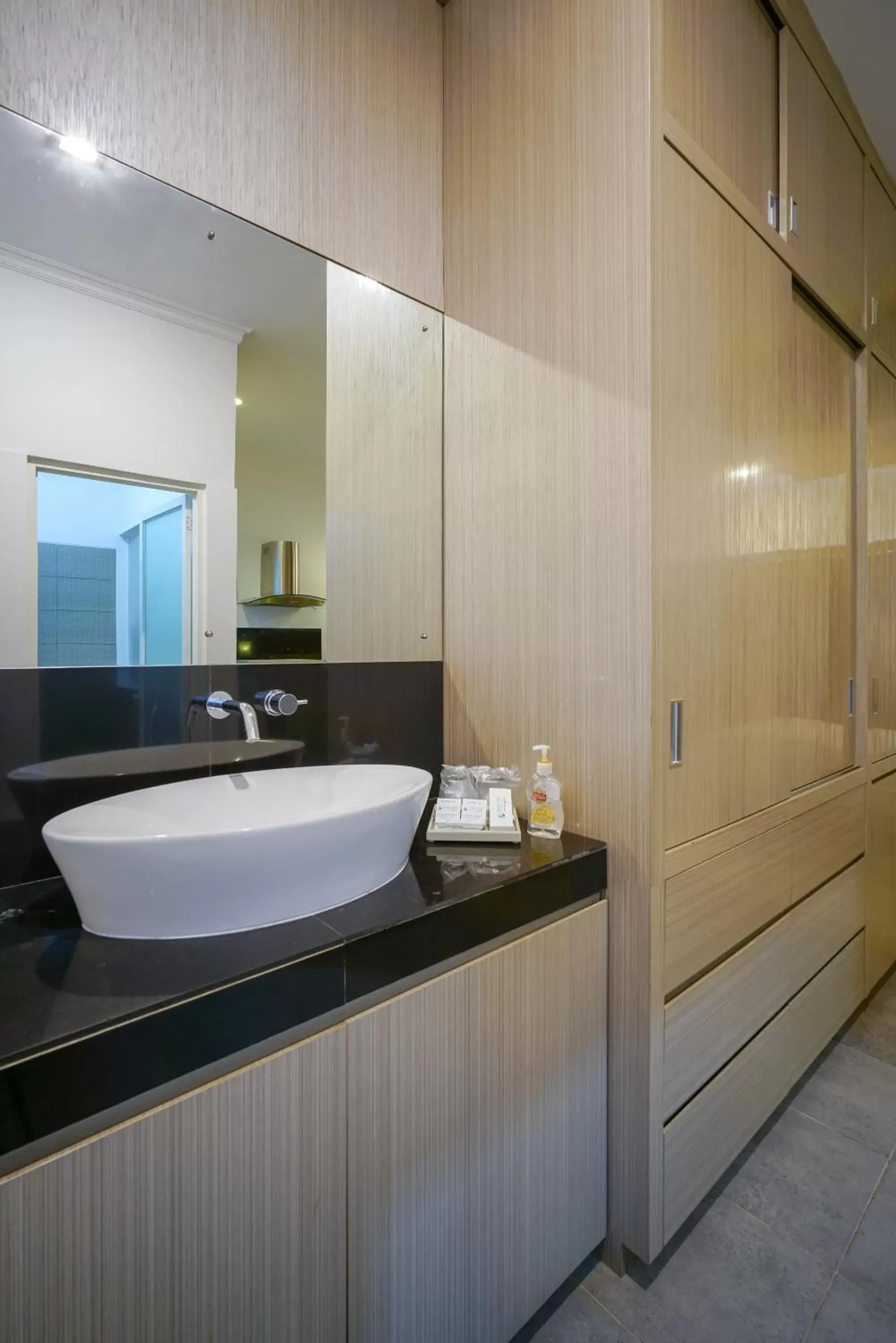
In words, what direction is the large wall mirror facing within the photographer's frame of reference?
facing the viewer and to the right of the viewer

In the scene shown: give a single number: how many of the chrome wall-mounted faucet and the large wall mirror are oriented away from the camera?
0
